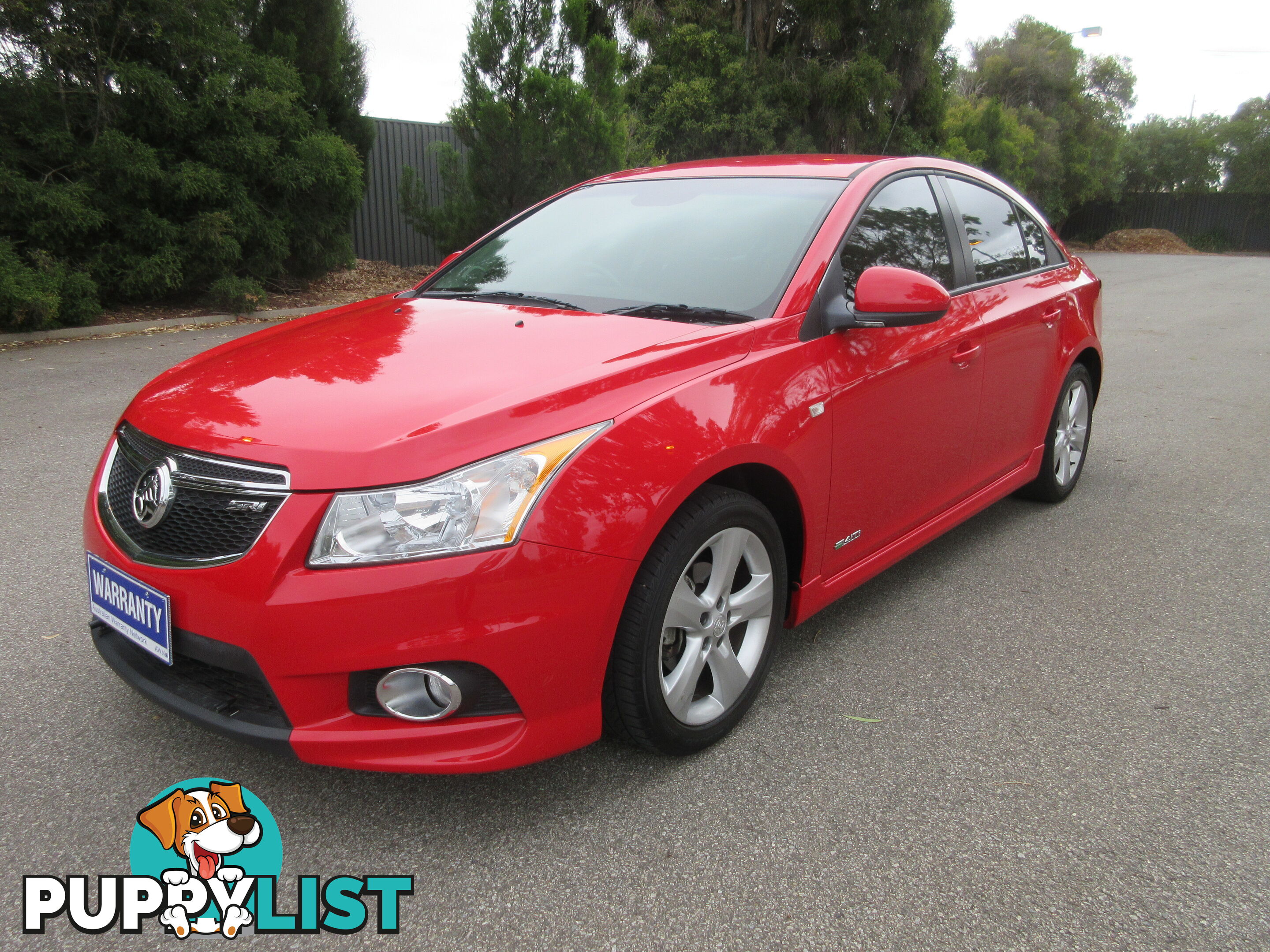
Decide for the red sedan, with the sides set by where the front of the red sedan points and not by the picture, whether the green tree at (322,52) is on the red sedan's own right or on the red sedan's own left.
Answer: on the red sedan's own right

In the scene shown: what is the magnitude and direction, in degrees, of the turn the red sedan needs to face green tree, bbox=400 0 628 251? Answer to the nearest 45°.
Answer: approximately 135° to its right

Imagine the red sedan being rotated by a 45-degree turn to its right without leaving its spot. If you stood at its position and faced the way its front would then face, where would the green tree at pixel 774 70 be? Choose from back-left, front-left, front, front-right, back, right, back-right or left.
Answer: right

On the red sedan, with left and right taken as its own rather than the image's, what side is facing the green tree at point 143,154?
right

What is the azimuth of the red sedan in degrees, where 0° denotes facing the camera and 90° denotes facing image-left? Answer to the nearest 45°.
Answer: approximately 45°

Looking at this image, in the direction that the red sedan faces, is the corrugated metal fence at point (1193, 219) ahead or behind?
behind

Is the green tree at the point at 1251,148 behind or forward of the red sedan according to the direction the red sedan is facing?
behind

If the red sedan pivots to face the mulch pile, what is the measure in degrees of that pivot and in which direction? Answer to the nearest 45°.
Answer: approximately 180°

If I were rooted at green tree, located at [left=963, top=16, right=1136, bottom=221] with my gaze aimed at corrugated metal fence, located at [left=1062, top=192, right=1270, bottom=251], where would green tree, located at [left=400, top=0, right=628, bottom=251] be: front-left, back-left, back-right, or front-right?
back-right

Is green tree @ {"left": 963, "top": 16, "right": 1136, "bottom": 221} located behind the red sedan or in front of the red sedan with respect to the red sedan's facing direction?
behind

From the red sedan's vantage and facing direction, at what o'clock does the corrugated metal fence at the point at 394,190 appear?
The corrugated metal fence is roughly at 4 o'clock from the red sedan.
